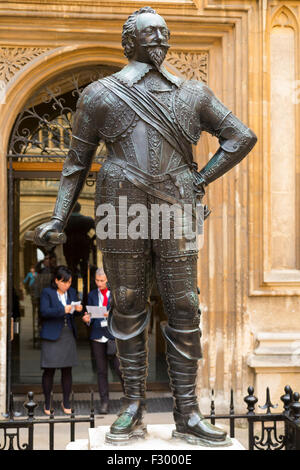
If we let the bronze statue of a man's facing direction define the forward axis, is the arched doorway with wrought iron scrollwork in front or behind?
behind

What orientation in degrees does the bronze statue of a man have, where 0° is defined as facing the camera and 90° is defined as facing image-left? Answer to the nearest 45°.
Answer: approximately 0°

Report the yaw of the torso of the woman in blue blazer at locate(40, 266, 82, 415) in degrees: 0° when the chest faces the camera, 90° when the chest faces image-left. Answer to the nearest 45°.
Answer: approximately 315°

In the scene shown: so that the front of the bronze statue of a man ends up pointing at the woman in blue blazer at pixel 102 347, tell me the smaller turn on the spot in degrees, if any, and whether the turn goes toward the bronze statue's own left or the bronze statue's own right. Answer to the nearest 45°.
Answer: approximately 180°
